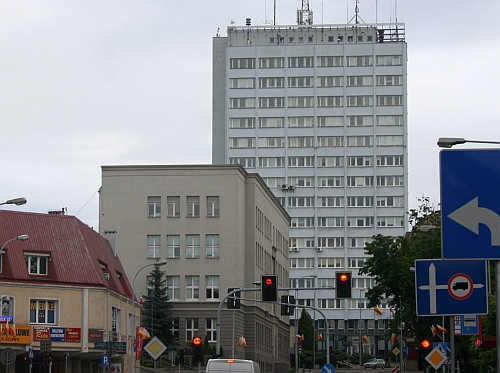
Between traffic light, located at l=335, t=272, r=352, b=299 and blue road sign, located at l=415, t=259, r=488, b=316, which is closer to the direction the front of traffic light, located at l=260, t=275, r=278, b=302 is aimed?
the blue road sign

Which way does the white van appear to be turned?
away from the camera

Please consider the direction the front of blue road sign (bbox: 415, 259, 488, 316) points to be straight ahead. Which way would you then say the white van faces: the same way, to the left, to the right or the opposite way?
the opposite way

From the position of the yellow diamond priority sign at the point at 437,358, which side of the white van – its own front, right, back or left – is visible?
right

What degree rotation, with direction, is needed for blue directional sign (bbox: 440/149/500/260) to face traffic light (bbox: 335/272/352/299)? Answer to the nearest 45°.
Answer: approximately 180°

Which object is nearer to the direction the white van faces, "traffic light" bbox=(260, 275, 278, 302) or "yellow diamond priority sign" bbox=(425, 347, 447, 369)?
the traffic light

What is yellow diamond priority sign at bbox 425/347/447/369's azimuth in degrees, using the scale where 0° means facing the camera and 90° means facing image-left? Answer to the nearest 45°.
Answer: approximately 0°

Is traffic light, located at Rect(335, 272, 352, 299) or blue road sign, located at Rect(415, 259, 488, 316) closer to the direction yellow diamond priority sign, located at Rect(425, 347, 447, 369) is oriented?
the blue road sign

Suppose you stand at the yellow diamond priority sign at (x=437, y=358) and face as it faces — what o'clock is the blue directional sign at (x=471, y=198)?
The blue directional sign is roughly at 12 o'clock from the yellow diamond priority sign.

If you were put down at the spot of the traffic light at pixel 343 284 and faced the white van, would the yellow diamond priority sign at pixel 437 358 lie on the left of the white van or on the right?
left

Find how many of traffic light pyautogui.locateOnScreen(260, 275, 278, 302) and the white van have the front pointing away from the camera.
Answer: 1

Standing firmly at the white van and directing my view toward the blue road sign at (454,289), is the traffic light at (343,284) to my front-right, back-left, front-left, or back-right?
back-left

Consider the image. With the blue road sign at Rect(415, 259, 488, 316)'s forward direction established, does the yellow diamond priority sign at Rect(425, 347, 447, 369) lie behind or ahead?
behind

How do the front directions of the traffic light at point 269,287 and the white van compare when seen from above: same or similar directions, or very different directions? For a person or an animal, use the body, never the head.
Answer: very different directions

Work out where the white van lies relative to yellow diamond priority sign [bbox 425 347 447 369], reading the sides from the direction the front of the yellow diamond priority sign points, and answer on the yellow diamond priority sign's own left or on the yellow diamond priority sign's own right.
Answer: on the yellow diamond priority sign's own right

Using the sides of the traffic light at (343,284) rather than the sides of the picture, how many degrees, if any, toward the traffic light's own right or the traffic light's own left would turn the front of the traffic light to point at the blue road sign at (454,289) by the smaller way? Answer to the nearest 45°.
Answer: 0° — it already faces it

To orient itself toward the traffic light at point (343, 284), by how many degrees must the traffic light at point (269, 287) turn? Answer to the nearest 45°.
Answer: approximately 90° to its left
